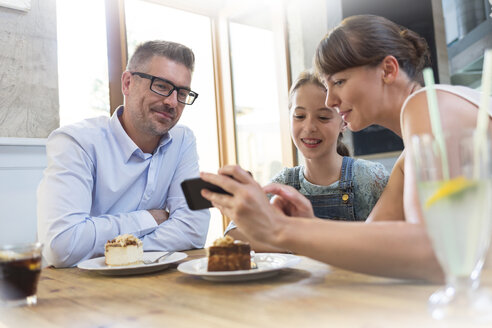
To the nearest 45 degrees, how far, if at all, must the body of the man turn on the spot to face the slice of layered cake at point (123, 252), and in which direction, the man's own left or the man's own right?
approximately 45° to the man's own right

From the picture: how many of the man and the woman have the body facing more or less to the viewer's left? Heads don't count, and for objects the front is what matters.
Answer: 1

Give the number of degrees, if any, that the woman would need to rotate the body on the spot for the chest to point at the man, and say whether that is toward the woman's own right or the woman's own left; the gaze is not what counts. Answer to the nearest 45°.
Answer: approximately 45° to the woman's own right

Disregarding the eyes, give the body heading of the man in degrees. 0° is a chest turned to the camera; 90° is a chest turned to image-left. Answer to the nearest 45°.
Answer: approximately 315°

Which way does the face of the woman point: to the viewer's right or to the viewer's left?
to the viewer's left

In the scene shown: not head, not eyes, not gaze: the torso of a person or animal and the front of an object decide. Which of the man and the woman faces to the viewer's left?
the woman

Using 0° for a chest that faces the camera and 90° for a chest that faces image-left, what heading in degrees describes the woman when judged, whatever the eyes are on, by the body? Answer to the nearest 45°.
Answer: approximately 90°

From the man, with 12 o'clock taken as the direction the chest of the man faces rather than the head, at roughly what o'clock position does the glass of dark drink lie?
The glass of dark drink is roughly at 2 o'clock from the man.

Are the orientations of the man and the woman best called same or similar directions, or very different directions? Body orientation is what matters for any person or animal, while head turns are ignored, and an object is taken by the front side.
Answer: very different directions
